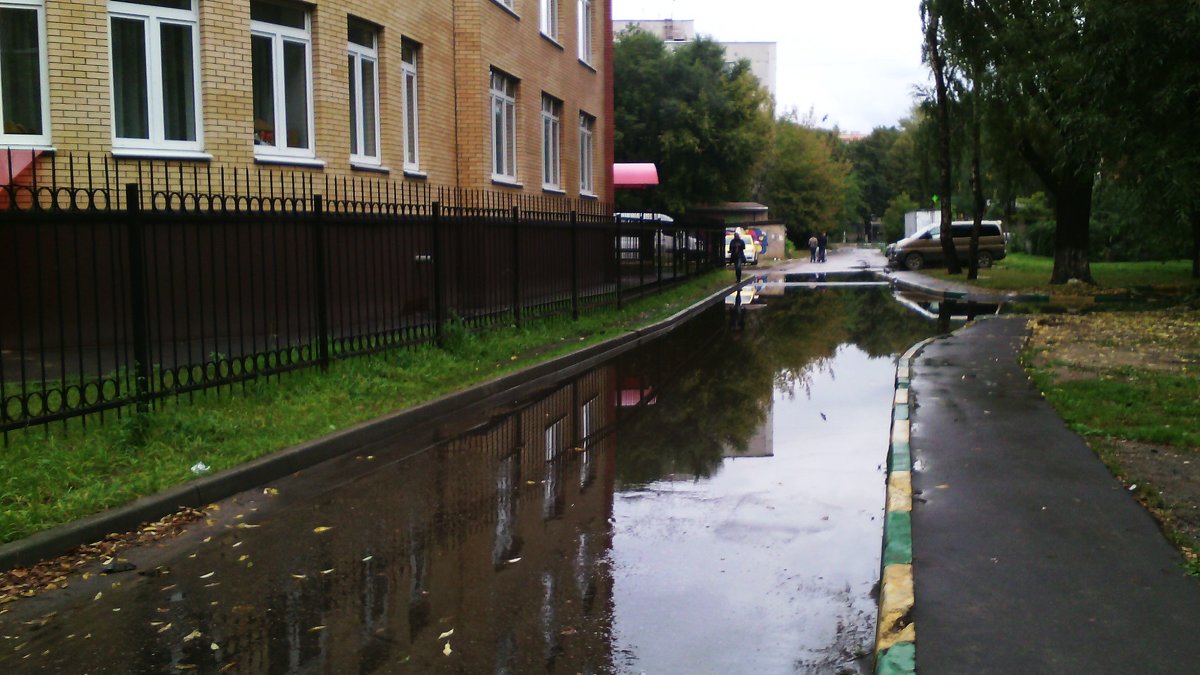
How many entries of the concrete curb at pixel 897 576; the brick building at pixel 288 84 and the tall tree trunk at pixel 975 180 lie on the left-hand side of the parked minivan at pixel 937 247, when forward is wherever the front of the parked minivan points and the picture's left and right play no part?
3

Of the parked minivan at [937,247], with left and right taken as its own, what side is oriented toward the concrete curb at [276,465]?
left

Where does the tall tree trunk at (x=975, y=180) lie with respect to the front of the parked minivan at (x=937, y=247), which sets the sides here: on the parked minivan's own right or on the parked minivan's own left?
on the parked minivan's own left

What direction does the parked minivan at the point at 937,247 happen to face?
to the viewer's left

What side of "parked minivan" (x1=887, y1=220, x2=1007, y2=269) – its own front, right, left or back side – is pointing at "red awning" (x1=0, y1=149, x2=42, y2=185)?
left

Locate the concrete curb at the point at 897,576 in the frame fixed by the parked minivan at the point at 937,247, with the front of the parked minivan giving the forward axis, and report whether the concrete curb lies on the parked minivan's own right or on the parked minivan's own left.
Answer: on the parked minivan's own left

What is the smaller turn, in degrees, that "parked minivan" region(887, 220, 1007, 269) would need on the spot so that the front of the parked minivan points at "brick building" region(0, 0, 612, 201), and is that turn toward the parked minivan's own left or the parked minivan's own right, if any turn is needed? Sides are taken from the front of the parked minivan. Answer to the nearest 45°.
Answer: approximately 90° to the parked minivan's own left
